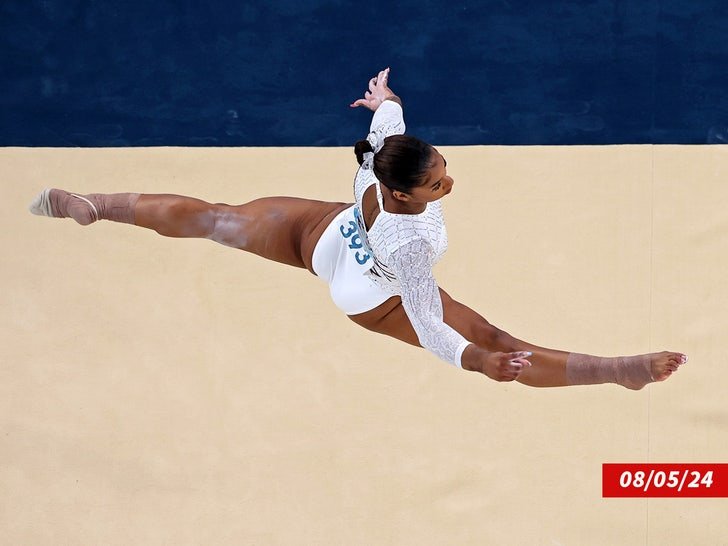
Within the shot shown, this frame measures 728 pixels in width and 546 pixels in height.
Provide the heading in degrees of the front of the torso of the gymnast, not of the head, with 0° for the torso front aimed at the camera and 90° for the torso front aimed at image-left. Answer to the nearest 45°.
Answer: approximately 270°

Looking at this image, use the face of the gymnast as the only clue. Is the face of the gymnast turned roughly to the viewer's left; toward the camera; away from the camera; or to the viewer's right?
to the viewer's right
